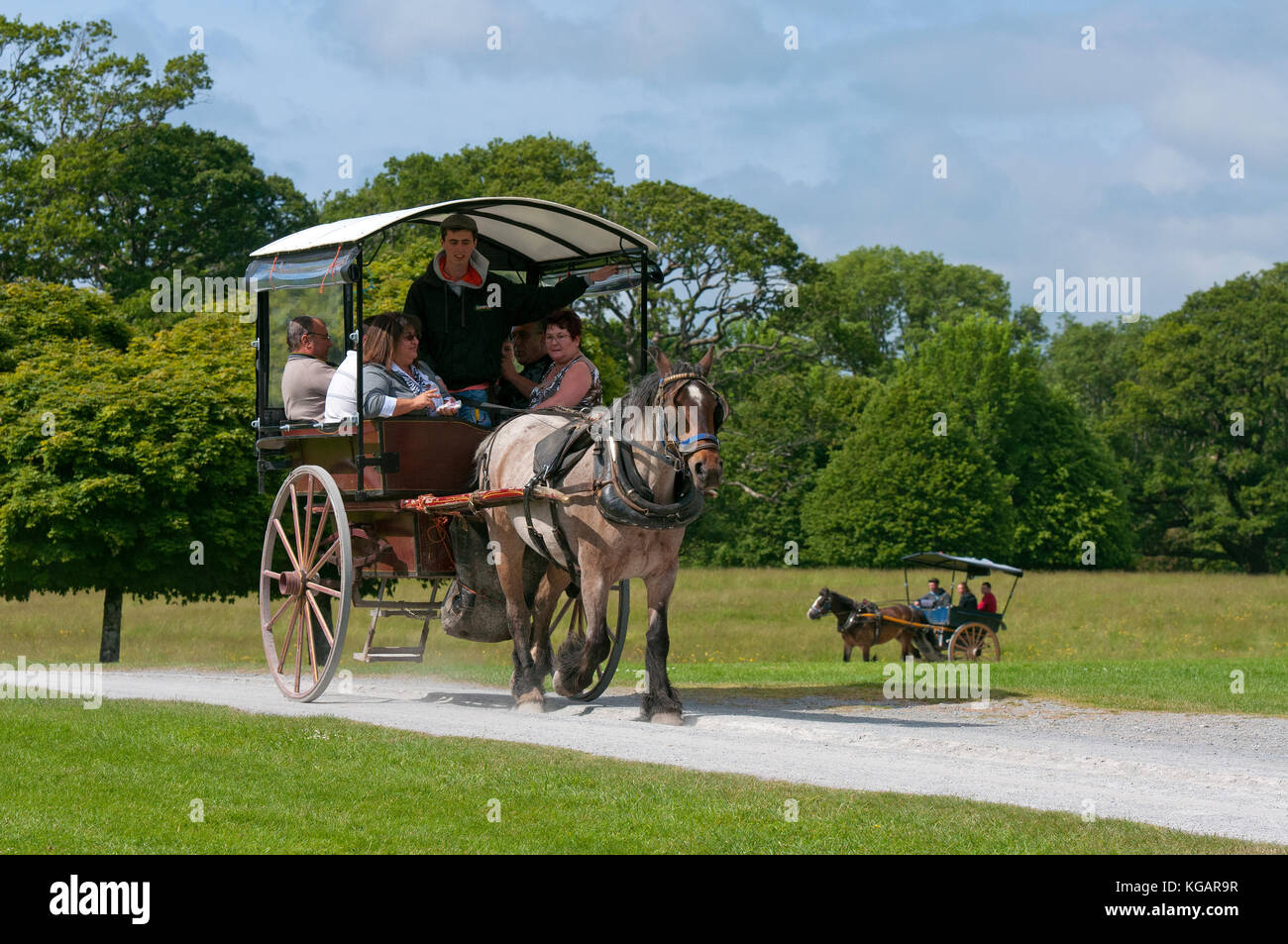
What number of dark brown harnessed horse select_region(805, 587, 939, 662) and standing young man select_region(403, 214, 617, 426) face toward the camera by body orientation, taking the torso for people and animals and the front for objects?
1

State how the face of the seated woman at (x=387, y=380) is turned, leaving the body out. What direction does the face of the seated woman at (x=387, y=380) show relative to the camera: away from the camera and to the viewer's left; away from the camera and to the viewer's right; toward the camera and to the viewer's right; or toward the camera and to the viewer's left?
toward the camera and to the viewer's right

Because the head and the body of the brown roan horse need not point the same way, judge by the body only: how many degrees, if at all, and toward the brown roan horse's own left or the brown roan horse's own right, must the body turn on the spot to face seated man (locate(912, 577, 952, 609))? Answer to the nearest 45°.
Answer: approximately 135° to the brown roan horse's own left

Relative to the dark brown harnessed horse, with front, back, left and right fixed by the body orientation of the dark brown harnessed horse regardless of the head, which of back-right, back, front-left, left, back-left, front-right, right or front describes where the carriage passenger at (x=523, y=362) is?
left

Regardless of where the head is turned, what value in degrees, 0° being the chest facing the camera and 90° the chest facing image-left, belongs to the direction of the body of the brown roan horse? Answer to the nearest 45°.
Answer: approximately 315°

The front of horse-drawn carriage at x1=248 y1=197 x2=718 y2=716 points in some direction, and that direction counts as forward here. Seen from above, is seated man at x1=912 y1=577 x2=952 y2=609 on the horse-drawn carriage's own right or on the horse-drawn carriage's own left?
on the horse-drawn carriage's own left

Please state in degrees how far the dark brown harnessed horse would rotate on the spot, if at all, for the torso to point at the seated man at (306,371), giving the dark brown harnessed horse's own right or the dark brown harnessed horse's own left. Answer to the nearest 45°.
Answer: approximately 90° to the dark brown harnessed horse's own left

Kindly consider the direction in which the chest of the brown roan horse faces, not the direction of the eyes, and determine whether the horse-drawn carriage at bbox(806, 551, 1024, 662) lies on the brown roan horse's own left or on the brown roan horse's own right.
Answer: on the brown roan horse's own left

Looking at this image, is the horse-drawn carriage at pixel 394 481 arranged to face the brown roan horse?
yes

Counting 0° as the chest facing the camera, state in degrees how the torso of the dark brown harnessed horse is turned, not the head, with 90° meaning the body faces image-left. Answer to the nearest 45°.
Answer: approximately 90°

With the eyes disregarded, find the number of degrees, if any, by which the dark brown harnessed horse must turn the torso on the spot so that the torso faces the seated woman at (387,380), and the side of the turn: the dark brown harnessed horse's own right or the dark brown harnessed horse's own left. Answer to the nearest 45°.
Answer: approximately 90° to the dark brown harnessed horse's own left
